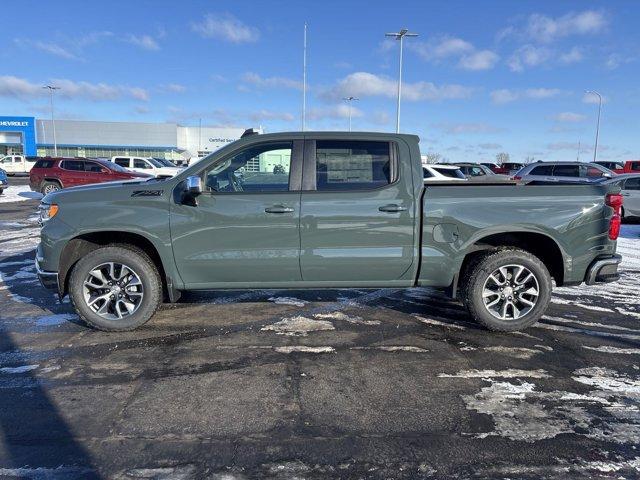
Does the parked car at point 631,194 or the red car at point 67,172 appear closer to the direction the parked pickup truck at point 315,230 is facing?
the red car

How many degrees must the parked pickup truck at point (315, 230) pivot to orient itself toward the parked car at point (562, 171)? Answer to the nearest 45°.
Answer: approximately 135° to its right

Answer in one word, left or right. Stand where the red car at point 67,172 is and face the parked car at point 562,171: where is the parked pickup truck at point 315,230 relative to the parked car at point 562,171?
right

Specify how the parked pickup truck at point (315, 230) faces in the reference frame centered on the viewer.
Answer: facing to the left of the viewer

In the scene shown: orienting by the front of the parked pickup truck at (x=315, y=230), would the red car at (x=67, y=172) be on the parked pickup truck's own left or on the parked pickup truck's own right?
on the parked pickup truck's own right

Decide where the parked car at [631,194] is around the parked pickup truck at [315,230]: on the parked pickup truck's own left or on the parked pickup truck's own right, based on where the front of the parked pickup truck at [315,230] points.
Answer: on the parked pickup truck's own right
